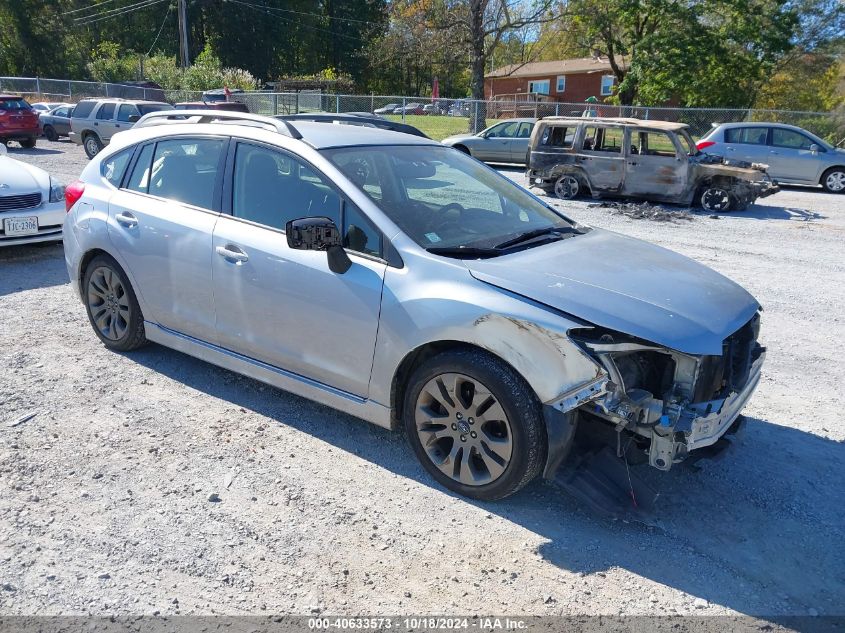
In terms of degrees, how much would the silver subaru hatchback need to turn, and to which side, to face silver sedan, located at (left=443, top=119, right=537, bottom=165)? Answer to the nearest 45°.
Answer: approximately 135° to its left

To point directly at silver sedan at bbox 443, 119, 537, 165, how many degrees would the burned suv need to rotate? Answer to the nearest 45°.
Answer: approximately 135° to its left

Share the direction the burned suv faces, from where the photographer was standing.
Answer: facing to the right of the viewer

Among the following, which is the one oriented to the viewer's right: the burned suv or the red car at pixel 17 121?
the burned suv

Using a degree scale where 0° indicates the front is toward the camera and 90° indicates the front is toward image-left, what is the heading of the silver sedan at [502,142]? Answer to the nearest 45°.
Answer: approximately 90°

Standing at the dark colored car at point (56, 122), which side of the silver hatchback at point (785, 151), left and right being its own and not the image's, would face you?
back

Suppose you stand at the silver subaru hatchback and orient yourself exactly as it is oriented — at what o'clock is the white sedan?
The white sedan is roughly at 6 o'clock from the silver subaru hatchback.

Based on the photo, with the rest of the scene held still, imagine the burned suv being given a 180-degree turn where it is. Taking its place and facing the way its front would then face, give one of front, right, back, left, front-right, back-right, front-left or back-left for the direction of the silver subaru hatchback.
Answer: left

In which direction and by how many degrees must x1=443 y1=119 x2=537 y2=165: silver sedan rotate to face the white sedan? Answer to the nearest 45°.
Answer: approximately 90° to its left

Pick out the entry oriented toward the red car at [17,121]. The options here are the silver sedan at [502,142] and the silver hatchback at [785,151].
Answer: the silver sedan at [502,142]

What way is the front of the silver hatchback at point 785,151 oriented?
to the viewer's right

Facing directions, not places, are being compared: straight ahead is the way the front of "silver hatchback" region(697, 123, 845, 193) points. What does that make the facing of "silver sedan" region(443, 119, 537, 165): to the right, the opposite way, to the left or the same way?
the opposite way

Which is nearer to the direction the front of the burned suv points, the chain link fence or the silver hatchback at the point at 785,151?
the silver hatchback

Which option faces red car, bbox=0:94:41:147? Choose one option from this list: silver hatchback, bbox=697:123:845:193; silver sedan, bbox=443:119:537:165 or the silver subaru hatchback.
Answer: silver sedan, bbox=443:119:537:165

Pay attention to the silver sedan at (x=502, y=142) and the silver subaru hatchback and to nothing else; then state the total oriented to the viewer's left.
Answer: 1
